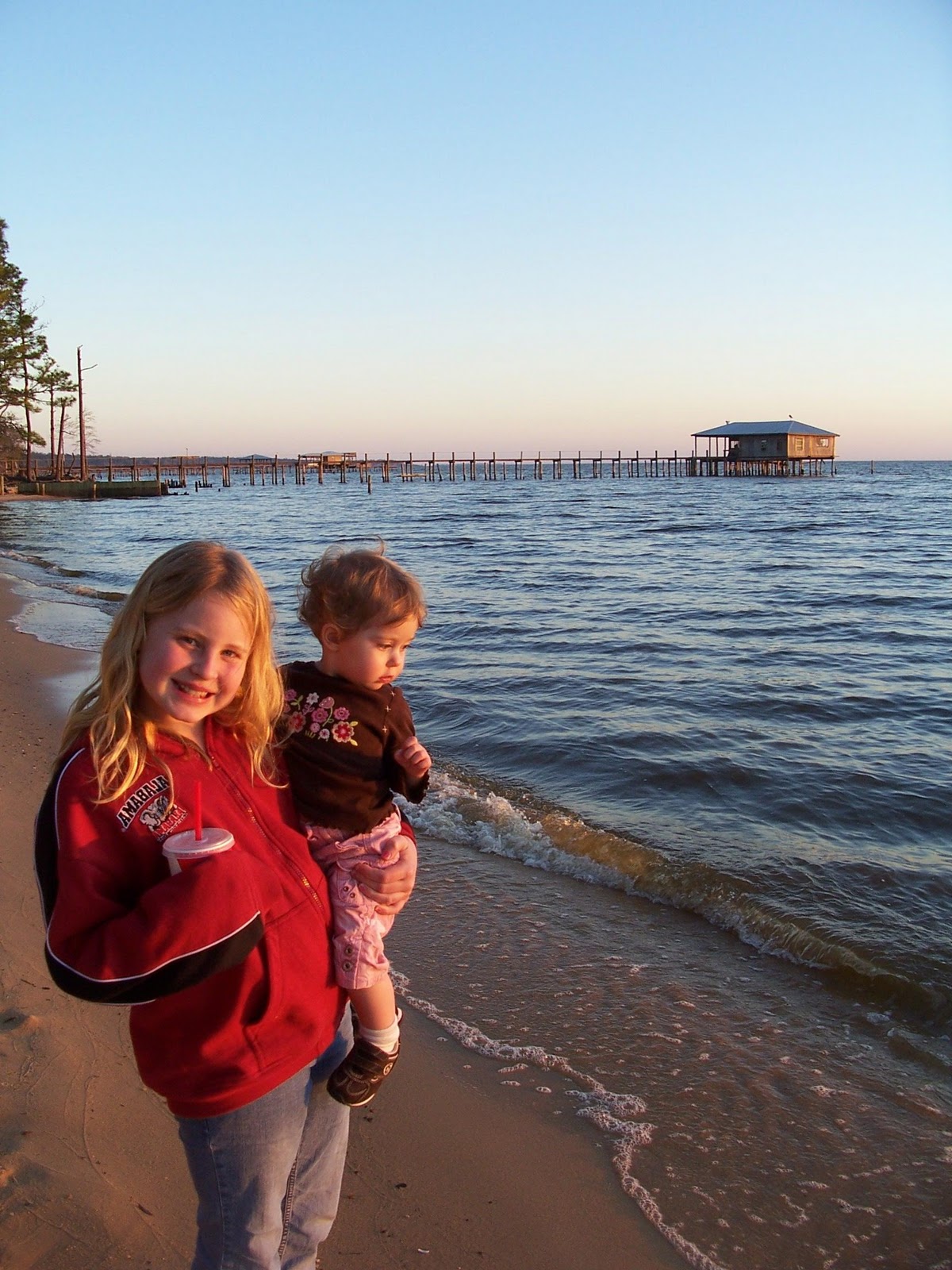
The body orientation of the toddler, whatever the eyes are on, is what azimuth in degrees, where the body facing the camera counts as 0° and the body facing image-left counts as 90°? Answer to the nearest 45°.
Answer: approximately 0°
